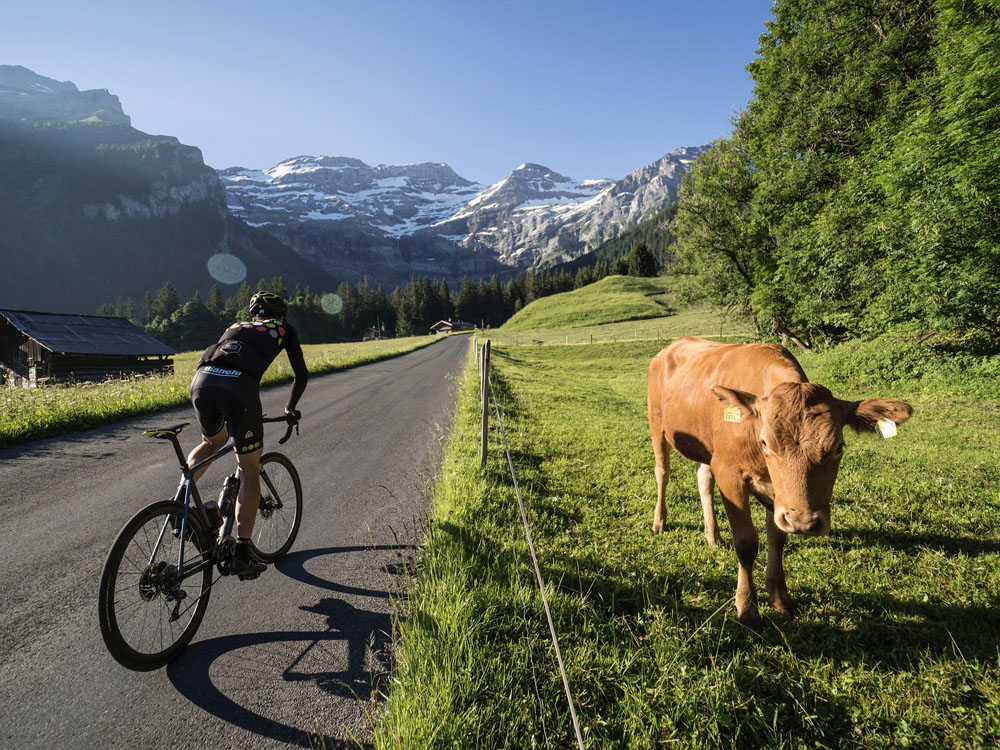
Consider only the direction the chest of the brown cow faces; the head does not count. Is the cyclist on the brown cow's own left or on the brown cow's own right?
on the brown cow's own right

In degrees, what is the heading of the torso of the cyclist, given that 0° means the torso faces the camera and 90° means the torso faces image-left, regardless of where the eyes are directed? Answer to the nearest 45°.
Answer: approximately 225°

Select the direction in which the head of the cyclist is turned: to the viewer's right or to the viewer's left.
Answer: to the viewer's right

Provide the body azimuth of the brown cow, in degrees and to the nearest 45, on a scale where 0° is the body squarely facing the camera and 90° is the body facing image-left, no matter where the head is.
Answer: approximately 315°

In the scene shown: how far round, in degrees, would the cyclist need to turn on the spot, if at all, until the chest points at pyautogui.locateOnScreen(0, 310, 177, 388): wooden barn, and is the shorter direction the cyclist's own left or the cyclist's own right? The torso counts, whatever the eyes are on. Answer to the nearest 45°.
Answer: approximately 45° to the cyclist's own left

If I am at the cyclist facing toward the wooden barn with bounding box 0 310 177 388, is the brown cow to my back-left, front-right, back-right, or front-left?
back-right

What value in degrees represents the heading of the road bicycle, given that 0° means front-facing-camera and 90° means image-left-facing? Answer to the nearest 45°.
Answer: approximately 225°
